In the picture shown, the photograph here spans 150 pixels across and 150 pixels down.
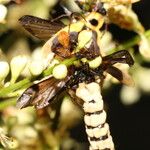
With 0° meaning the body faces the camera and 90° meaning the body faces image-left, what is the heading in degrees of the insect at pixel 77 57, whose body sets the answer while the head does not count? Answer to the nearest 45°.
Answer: approximately 180°
